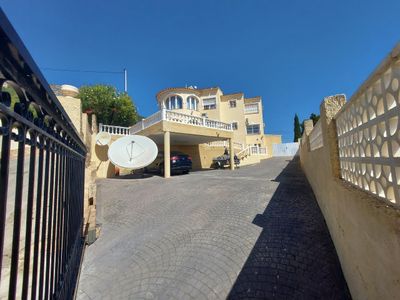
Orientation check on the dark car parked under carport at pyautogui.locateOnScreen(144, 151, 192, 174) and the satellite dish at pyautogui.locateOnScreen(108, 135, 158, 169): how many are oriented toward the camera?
1

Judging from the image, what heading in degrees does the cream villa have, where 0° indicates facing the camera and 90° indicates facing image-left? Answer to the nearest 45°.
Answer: approximately 315°

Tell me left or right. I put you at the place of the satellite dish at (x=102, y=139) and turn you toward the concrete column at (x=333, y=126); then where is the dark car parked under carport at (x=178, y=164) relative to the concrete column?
left

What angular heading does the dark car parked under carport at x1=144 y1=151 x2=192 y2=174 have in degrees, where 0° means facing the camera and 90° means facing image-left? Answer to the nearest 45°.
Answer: approximately 135°

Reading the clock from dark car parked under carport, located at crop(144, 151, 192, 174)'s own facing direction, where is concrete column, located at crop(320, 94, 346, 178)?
The concrete column is roughly at 7 o'clock from the dark car parked under carport.

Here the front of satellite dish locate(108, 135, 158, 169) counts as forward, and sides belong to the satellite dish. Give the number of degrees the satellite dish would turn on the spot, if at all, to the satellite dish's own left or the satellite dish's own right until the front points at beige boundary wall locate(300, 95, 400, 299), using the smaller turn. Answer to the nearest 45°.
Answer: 0° — it already faces it

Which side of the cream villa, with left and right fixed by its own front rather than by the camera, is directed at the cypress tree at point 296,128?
left

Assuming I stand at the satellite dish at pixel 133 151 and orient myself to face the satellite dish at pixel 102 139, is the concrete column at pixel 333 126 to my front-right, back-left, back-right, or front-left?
back-left

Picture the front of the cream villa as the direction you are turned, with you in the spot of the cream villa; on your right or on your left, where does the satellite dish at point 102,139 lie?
on your right
